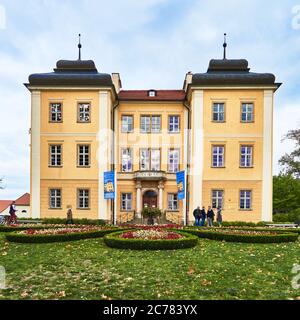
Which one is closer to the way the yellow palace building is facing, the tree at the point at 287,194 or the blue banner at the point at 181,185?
the blue banner

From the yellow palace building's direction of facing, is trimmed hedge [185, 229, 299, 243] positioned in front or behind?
in front

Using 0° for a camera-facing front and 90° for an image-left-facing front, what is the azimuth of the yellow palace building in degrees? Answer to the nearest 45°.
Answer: approximately 0°

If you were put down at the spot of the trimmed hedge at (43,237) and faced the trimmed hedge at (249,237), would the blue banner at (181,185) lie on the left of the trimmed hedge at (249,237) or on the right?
left

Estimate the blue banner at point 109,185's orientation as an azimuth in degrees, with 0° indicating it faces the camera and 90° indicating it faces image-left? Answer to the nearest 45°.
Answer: approximately 0°

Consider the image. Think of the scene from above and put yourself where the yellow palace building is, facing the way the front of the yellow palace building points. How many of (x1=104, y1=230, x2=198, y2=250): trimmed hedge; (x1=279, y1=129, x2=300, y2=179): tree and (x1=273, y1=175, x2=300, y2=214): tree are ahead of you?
1

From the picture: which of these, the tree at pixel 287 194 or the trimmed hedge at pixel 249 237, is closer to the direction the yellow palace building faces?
the trimmed hedge
